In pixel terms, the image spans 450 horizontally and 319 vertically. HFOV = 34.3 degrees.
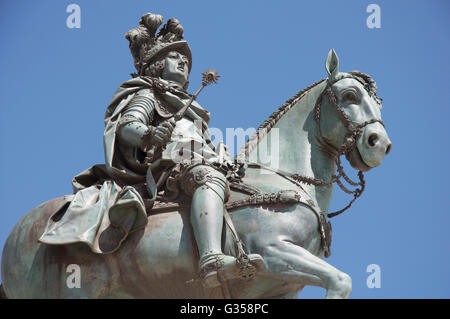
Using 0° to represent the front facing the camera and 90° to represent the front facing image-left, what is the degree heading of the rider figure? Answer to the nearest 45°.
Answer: approximately 315°

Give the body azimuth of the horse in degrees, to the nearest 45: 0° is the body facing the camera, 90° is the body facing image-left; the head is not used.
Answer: approximately 270°
